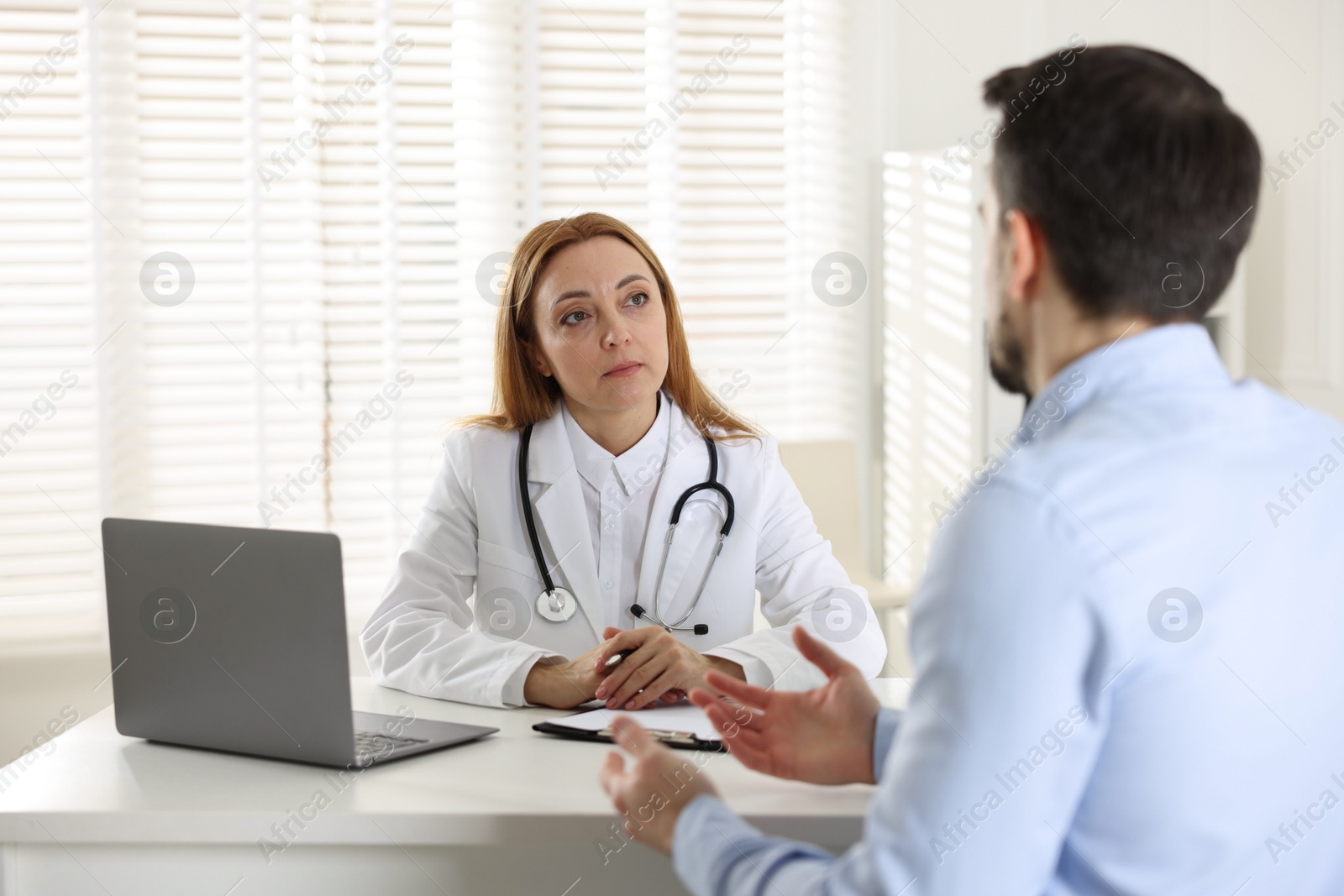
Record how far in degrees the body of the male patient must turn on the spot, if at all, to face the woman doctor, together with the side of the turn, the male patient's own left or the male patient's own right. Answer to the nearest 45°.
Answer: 0° — they already face them

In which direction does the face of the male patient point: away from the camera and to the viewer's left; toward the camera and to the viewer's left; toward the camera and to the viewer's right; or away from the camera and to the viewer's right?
away from the camera and to the viewer's left

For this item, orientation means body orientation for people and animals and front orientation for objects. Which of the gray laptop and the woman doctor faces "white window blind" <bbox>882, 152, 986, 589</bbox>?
the gray laptop

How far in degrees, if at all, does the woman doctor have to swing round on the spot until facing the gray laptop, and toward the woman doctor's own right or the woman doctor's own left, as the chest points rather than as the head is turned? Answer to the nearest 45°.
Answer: approximately 45° to the woman doctor's own right

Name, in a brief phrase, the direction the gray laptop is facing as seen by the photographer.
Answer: facing away from the viewer and to the right of the viewer

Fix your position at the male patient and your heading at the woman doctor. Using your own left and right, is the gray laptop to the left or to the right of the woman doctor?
left

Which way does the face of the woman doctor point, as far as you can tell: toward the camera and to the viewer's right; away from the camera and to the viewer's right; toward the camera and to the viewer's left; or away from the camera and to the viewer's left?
toward the camera and to the viewer's right

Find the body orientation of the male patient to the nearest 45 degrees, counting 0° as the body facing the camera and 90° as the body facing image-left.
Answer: approximately 135°

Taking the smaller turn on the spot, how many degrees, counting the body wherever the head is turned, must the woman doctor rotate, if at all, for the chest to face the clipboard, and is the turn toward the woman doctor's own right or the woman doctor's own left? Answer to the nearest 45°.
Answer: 0° — they already face it

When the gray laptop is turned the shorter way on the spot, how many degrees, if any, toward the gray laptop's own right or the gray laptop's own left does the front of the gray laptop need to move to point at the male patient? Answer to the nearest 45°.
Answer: approximately 90° to the gray laptop's own right
